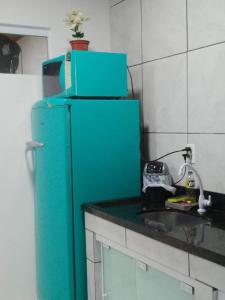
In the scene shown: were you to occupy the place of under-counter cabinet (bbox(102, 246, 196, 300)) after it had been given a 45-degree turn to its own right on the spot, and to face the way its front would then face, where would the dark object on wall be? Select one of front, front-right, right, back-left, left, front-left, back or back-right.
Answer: front-right

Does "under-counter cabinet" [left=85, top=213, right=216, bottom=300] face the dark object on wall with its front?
no

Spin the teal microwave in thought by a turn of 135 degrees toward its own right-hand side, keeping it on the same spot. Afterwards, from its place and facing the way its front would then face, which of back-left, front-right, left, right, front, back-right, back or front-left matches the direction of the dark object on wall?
left

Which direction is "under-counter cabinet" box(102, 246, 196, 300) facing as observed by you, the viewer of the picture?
facing the viewer and to the left of the viewer

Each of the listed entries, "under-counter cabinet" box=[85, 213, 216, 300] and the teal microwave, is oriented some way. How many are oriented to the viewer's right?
0

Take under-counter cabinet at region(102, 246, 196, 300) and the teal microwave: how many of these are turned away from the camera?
0
